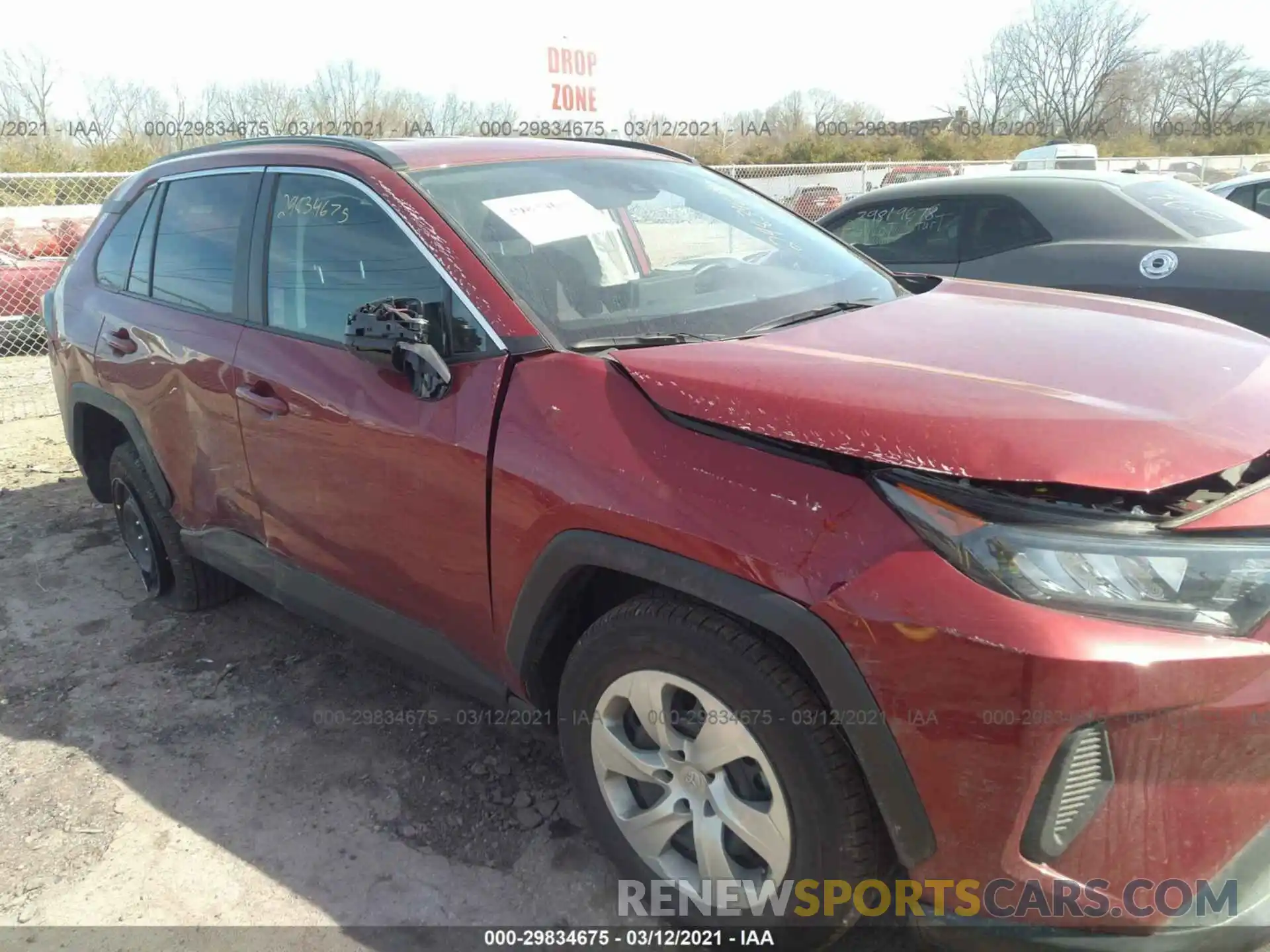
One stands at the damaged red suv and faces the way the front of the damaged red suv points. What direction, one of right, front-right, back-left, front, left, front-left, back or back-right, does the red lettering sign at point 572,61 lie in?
back-left

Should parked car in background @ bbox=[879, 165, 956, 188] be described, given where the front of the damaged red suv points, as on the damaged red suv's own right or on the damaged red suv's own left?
on the damaged red suv's own left

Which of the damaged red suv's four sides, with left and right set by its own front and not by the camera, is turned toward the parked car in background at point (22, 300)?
back

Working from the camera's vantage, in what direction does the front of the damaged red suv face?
facing the viewer and to the right of the viewer

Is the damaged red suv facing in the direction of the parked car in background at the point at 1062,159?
no

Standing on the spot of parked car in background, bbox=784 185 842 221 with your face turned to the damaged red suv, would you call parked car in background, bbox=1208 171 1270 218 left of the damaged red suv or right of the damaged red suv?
left

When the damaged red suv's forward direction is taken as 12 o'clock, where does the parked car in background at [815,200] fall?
The parked car in background is roughly at 8 o'clock from the damaged red suv.

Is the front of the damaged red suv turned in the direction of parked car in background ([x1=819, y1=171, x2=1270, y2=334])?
no

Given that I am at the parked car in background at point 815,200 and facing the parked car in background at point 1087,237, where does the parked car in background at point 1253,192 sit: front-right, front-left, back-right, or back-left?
front-left

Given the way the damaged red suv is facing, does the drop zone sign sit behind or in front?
behind

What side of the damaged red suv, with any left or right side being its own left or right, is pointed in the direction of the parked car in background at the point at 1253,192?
left
